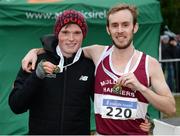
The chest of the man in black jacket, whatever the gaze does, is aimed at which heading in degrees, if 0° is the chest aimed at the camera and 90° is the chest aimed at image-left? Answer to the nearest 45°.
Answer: approximately 0°
